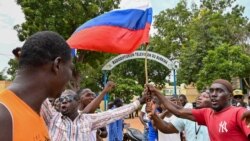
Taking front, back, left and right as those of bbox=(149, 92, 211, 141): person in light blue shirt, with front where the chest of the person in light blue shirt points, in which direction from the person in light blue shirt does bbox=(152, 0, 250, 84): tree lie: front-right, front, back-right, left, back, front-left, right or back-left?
back-right

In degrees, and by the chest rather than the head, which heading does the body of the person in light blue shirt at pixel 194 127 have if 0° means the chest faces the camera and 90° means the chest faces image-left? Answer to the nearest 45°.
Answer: approximately 45°

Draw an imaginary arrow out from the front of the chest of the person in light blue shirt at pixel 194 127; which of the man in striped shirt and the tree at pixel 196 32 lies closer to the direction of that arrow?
the man in striped shirt

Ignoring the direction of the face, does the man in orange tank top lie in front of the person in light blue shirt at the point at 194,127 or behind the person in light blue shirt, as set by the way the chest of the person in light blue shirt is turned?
in front
